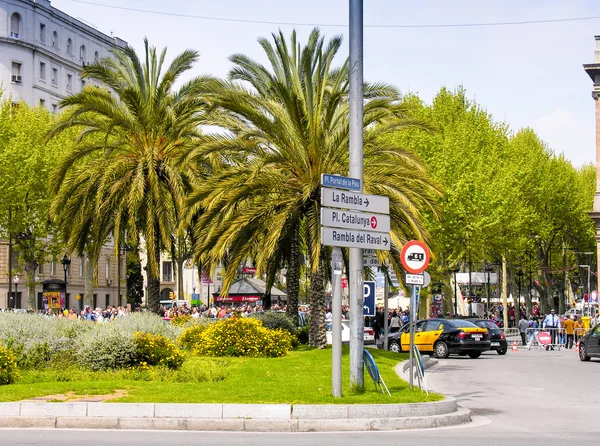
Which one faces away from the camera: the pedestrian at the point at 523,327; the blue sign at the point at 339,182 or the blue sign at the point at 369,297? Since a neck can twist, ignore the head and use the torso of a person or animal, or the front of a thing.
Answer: the pedestrian

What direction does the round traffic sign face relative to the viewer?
toward the camera

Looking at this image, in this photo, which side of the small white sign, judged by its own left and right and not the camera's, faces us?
front

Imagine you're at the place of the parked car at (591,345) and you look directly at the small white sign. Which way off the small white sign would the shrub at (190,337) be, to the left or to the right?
right

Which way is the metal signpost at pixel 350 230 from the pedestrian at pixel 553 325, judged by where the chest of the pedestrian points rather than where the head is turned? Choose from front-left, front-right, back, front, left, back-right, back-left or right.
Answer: front

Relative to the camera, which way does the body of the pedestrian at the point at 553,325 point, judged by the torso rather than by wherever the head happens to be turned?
toward the camera

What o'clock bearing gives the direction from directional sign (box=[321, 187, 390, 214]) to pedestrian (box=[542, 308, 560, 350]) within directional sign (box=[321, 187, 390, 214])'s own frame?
The pedestrian is roughly at 8 o'clock from the directional sign.

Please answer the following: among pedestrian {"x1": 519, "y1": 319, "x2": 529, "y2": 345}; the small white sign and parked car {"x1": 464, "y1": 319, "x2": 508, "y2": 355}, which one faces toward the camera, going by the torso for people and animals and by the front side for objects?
the small white sign

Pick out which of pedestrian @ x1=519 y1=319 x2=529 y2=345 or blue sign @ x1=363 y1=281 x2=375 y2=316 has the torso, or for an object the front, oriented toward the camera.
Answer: the blue sign

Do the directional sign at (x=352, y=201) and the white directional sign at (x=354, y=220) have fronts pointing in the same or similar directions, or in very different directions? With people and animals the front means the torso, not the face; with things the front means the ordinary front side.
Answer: same or similar directions
